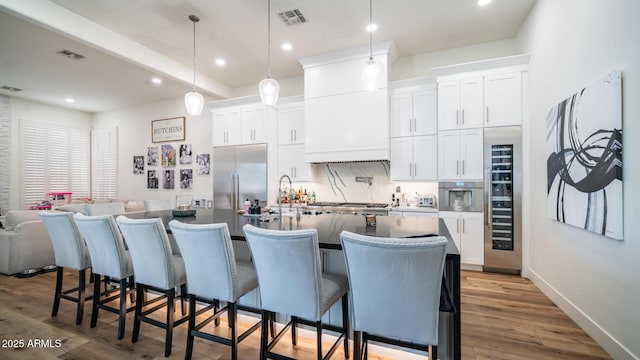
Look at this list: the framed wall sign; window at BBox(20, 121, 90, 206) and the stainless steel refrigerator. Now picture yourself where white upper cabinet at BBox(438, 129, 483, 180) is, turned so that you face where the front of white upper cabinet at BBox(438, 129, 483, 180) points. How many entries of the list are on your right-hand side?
3

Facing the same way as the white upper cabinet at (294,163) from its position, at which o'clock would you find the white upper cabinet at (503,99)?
the white upper cabinet at (503,99) is roughly at 10 o'clock from the white upper cabinet at (294,163).

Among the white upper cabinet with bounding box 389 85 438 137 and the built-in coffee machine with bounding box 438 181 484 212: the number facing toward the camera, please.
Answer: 2

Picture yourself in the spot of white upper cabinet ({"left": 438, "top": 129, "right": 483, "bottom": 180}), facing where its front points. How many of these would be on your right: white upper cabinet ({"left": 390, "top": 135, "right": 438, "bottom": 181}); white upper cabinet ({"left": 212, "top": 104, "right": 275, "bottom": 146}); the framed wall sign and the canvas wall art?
3

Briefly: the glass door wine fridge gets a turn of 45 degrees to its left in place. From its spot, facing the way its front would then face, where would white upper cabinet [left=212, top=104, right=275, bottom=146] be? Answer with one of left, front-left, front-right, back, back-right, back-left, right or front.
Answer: back-right
